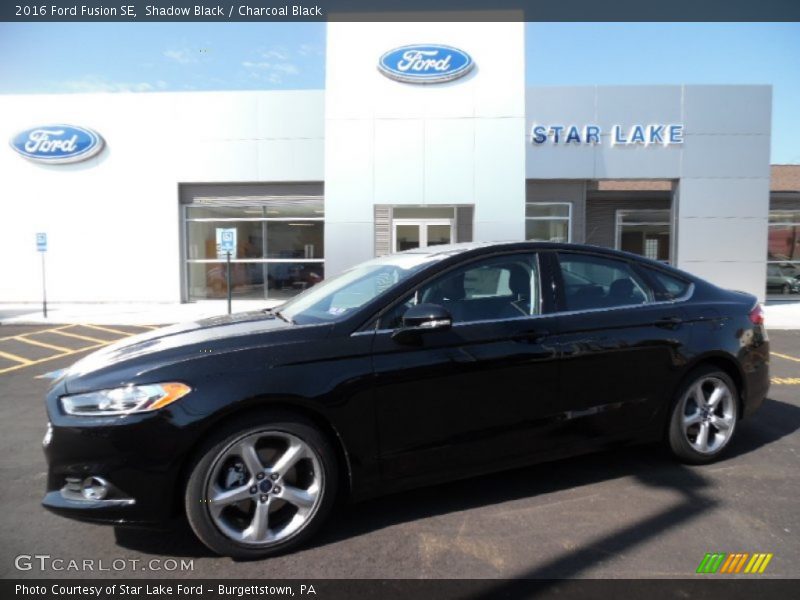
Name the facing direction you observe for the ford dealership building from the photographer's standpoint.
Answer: facing the viewer
